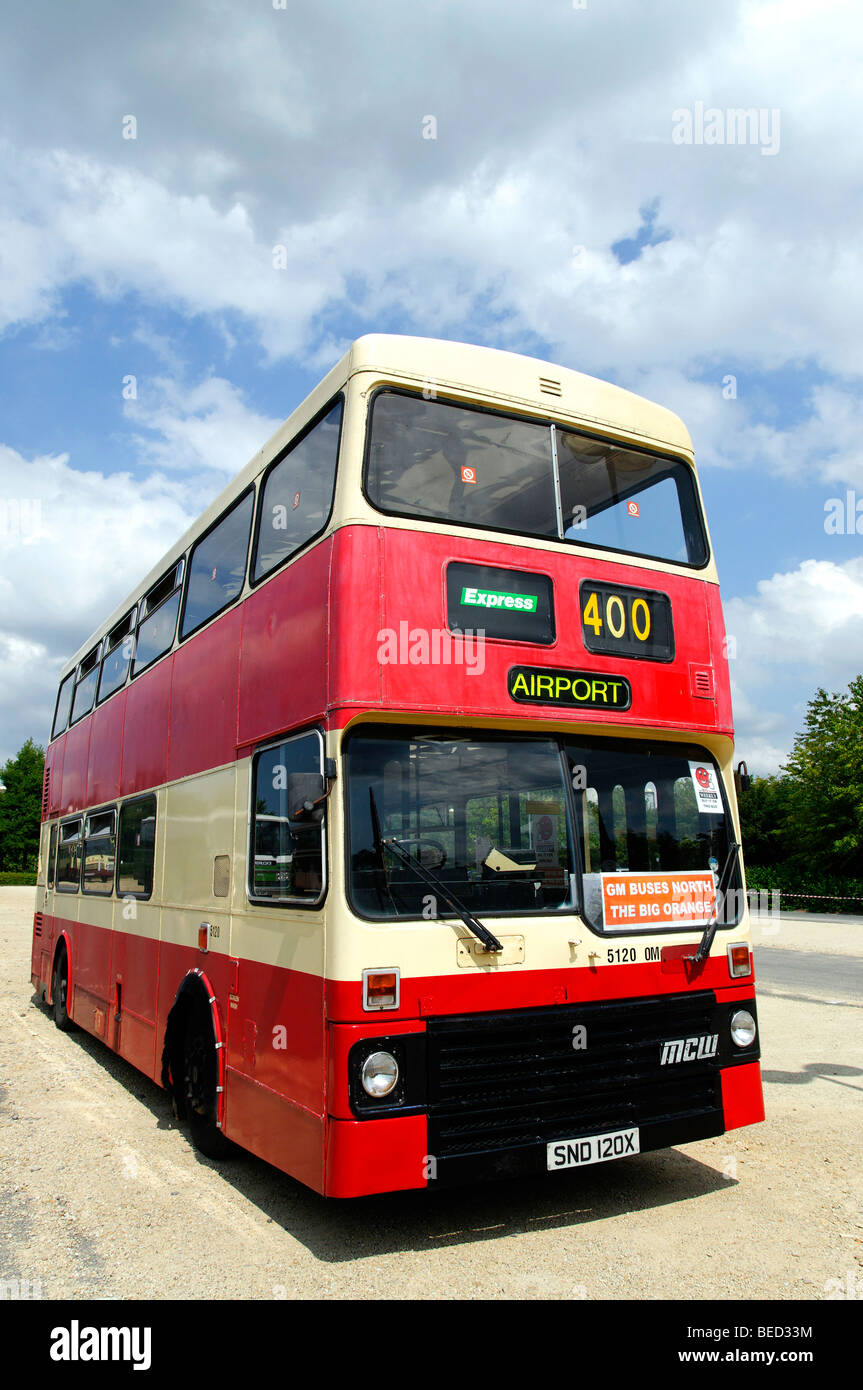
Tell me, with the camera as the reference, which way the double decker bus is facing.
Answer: facing the viewer and to the right of the viewer

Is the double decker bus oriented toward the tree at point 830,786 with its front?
no
